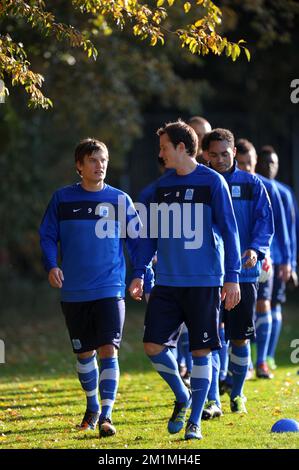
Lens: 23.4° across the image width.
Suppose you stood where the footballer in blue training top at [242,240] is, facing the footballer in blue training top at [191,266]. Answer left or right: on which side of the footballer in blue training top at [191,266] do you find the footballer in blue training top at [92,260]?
right

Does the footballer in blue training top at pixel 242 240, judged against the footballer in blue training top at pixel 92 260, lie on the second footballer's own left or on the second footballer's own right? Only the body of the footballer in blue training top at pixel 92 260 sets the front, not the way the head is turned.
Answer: on the second footballer's own left

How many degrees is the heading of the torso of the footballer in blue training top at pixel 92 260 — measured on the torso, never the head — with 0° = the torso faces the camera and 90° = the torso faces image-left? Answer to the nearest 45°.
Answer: approximately 0°

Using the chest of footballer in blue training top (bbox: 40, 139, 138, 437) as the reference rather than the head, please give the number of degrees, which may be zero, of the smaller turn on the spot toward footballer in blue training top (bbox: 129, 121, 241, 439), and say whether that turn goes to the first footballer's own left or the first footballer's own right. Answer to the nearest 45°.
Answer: approximately 45° to the first footballer's own left
